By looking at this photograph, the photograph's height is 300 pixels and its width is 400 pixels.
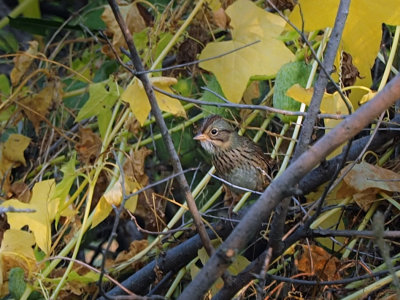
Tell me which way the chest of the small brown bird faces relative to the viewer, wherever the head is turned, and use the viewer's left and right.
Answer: facing the viewer and to the left of the viewer

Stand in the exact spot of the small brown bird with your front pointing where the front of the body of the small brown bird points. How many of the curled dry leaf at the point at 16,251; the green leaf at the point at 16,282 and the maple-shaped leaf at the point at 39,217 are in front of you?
3

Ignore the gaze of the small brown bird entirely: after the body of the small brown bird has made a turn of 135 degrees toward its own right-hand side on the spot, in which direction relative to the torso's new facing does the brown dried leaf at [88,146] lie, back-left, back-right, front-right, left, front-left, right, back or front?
left

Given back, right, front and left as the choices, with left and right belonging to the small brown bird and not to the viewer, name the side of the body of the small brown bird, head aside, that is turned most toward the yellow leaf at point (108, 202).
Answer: front

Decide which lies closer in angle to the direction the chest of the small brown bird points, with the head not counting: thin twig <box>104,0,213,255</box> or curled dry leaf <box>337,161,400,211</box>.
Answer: the thin twig

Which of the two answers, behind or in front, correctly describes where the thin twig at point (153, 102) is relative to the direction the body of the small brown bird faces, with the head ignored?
in front

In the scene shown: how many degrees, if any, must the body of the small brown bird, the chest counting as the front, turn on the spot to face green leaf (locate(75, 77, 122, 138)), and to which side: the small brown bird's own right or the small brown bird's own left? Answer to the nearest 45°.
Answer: approximately 45° to the small brown bird's own right

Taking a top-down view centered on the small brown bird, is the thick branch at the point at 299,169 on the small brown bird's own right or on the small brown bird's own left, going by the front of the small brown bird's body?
on the small brown bird's own left

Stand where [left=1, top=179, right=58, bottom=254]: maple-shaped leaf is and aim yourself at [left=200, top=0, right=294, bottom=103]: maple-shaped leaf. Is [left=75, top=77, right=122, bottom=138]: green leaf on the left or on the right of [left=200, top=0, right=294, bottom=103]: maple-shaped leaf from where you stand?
left

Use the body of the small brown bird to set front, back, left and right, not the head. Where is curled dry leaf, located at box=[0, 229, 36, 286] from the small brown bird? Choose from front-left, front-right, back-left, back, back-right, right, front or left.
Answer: front
